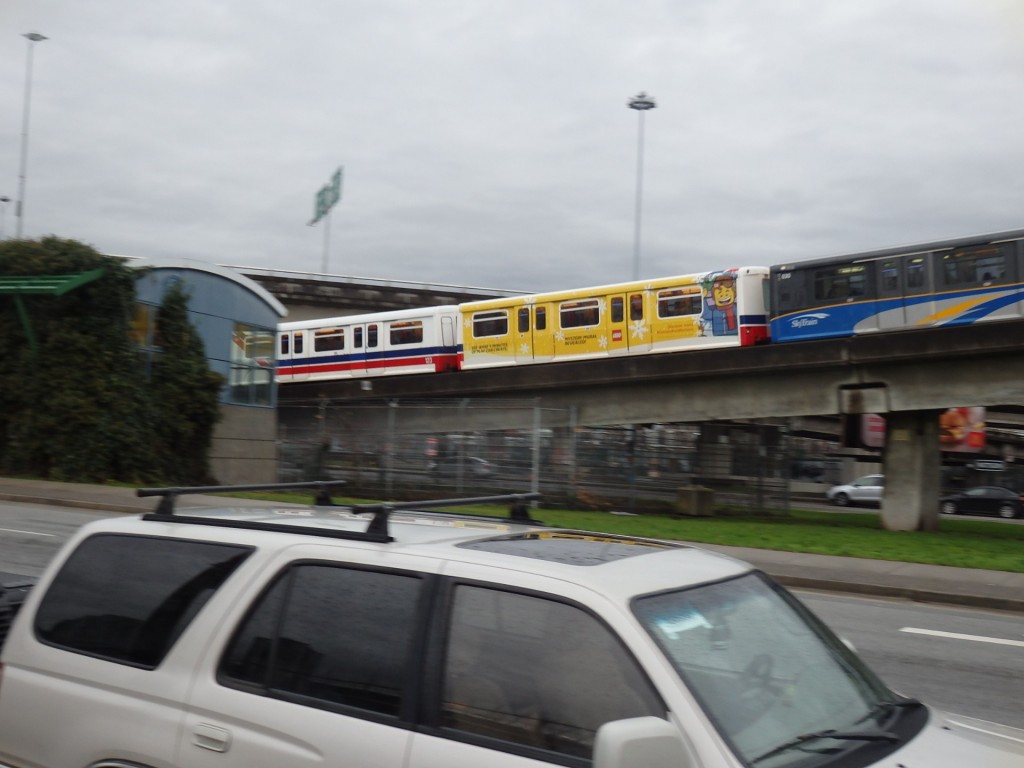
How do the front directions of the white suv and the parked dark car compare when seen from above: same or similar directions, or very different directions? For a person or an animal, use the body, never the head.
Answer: very different directions

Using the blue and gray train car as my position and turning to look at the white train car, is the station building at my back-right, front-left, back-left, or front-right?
front-left

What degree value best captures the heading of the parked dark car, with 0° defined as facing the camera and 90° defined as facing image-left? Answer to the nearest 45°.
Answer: approximately 90°

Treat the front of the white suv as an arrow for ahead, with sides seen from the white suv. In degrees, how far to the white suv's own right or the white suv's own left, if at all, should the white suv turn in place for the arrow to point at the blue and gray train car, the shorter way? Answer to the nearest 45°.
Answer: approximately 90° to the white suv's own left

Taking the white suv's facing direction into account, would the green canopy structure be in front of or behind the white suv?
behind

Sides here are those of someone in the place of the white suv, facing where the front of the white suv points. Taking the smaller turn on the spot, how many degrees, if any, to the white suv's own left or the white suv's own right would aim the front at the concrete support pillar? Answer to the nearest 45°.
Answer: approximately 90° to the white suv's own left

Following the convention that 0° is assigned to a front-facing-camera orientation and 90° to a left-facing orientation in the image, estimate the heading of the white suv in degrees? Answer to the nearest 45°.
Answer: approximately 315°

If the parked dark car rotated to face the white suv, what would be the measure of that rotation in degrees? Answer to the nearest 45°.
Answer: approximately 90° to its left

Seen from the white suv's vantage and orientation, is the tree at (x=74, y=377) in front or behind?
behind

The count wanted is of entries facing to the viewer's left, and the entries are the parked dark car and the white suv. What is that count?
1

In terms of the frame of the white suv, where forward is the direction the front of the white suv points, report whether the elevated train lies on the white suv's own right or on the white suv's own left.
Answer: on the white suv's own left
